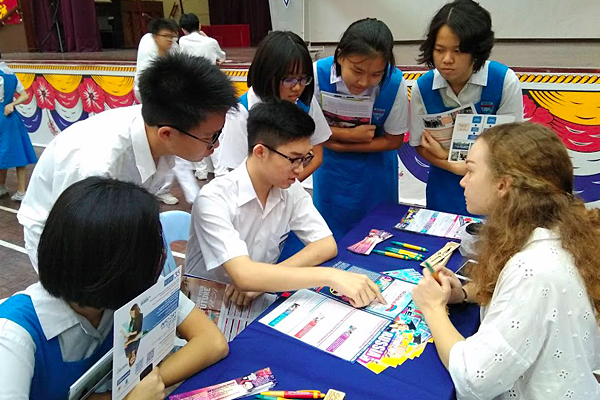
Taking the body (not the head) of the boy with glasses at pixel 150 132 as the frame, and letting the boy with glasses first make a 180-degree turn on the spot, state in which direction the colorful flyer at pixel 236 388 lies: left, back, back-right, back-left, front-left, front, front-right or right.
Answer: left

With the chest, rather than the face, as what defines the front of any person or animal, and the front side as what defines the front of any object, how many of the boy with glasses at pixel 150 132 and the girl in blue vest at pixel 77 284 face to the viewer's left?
0

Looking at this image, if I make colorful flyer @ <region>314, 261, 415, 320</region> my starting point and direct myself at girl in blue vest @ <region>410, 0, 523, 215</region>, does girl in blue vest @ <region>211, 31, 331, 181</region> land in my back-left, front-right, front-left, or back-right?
front-left

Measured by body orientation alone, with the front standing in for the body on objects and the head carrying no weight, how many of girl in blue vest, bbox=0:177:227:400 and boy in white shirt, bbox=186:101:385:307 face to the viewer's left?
0

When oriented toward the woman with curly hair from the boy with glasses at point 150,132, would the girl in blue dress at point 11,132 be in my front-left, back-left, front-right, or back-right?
back-left

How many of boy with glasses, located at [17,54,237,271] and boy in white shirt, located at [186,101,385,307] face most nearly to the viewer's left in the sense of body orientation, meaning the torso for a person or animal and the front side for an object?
0

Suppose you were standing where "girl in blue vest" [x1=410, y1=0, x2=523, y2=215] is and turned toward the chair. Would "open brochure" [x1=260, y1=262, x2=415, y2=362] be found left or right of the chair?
left

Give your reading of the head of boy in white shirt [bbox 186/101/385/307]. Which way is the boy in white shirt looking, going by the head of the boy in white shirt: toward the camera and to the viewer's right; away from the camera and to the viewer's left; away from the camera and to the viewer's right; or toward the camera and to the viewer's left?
toward the camera and to the viewer's right

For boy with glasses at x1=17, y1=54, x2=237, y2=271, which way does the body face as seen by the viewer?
to the viewer's right

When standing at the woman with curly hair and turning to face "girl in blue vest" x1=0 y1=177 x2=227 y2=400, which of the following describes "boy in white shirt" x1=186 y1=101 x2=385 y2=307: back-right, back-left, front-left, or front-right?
front-right
